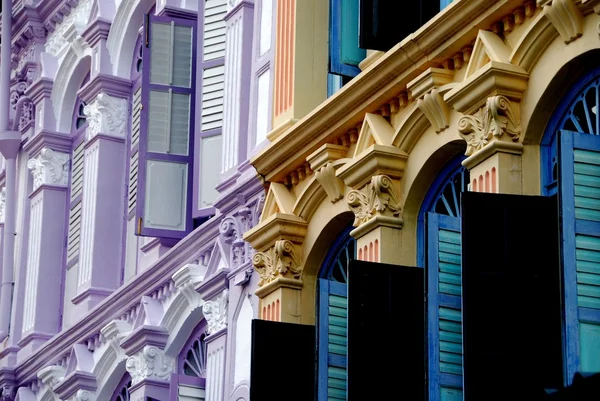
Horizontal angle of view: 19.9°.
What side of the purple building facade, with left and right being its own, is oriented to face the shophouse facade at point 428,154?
left

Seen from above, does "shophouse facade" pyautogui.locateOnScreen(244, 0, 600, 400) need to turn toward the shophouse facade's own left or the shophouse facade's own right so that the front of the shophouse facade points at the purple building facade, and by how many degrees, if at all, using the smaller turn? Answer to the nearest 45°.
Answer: approximately 90° to the shophouse facade's own right

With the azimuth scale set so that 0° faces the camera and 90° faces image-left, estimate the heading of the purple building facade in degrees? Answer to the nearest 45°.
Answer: approximately 45°
